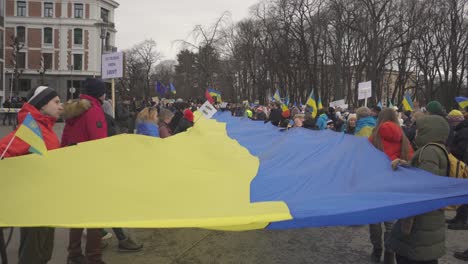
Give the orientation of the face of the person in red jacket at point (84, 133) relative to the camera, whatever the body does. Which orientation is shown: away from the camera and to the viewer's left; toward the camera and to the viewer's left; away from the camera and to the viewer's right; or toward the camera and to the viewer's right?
away from the camera and to the viewer's right

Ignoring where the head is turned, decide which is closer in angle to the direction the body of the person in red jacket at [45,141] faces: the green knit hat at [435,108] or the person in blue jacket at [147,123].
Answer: the green knit hat

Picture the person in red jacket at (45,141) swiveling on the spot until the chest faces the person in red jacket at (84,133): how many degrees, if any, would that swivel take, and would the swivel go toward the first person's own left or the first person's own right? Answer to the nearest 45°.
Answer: approximately 90° to the first person's own left

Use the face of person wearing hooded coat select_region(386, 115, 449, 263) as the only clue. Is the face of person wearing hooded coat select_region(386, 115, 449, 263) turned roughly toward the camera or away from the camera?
away from the camera

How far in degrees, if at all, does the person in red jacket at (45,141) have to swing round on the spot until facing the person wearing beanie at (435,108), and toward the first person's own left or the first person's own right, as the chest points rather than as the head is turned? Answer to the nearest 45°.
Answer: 0° — they already face them

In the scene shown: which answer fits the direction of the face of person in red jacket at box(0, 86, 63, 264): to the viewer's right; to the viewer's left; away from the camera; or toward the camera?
to the viewer's right

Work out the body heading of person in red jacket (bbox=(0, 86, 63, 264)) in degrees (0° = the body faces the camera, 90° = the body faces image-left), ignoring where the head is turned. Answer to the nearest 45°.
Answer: approximately 270°

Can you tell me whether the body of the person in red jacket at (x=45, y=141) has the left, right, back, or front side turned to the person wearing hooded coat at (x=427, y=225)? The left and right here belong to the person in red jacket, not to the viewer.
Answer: front

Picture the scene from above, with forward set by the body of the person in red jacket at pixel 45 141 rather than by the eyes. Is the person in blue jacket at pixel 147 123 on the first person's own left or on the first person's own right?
on the first person's own left
